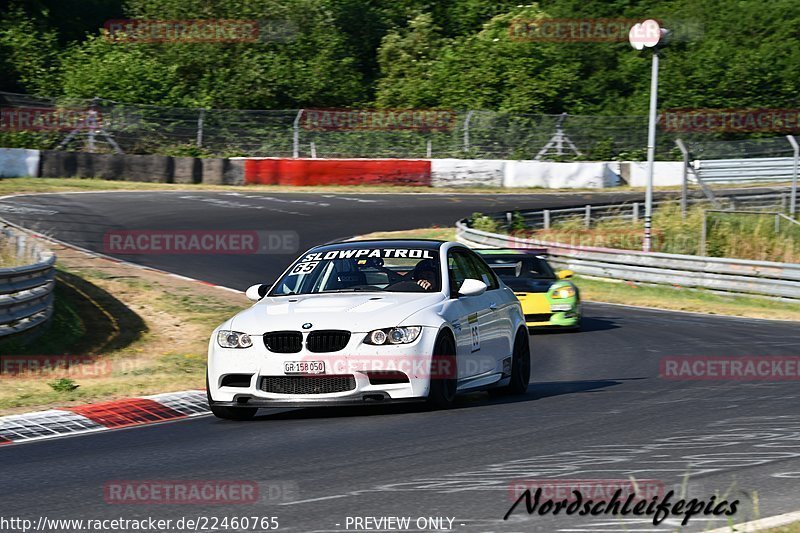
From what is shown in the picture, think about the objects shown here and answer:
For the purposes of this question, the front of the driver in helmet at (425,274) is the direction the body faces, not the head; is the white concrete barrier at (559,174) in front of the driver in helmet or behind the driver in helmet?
behind

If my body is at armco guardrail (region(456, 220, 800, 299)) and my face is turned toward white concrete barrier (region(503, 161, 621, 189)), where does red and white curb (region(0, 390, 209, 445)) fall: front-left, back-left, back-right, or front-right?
back-left

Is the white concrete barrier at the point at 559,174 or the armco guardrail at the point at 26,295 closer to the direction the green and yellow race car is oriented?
the armco guardrail

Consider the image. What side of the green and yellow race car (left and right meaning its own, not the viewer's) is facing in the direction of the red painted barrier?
back

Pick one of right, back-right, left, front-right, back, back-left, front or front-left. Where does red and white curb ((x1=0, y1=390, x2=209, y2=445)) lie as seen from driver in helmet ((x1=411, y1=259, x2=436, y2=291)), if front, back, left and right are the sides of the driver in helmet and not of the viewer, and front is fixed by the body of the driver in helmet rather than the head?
front-right

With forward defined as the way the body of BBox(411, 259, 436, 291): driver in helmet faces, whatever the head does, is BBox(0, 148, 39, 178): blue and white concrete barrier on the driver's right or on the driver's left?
on the driver's right

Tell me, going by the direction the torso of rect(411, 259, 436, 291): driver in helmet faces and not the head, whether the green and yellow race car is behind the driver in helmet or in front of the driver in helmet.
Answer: behind

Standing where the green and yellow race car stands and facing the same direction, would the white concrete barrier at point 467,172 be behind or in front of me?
behind

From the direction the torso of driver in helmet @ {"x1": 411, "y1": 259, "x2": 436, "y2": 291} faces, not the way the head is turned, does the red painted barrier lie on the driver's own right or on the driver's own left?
on the driver's own right

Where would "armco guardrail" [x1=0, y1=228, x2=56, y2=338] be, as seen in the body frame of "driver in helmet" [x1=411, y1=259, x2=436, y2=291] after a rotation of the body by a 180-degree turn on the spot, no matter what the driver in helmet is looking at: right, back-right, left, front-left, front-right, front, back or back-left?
left

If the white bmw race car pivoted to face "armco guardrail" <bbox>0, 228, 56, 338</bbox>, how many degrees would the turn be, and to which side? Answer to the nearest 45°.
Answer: approximately 90° to its right

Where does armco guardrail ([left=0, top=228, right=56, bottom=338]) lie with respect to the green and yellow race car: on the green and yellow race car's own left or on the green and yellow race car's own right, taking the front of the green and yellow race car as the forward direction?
on the green and yellow race car's own right

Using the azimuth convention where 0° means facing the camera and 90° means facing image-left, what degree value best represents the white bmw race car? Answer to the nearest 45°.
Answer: approximately 45°
